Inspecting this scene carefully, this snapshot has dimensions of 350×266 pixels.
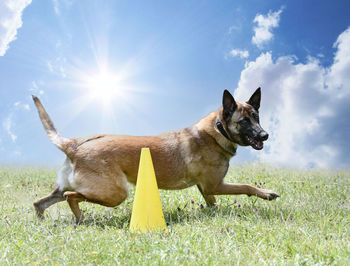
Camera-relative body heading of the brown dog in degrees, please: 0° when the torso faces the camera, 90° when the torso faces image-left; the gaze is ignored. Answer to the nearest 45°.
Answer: approximately 270°
